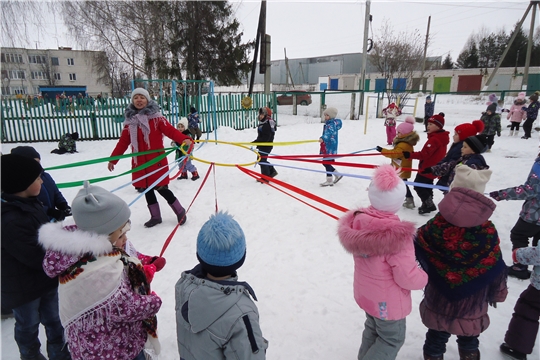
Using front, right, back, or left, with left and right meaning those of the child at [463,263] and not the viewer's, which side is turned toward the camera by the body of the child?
back

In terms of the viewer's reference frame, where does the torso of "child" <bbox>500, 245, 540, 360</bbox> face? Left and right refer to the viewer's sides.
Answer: facing to the left of the viewer

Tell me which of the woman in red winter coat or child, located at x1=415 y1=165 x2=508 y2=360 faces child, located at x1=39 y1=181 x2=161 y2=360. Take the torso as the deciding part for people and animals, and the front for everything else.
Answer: the woman in red winter coat

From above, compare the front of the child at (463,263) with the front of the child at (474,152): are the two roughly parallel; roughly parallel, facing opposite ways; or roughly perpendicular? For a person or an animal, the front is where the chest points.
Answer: roughly perpendicular

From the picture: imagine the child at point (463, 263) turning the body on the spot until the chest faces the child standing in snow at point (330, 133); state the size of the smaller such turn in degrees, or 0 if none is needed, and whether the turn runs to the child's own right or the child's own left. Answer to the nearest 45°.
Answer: approximately 45° to the child's own left

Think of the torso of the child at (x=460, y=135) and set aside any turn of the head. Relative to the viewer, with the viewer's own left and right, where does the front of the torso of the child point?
facing to the left of the viewer

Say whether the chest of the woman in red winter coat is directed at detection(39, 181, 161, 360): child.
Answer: yes

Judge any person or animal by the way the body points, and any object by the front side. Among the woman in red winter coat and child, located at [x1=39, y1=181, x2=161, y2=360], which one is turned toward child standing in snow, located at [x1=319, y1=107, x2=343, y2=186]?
the child

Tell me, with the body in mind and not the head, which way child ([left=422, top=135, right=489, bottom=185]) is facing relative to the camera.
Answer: to the viewer's left

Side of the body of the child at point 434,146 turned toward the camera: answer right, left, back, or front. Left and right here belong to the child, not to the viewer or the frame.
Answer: left

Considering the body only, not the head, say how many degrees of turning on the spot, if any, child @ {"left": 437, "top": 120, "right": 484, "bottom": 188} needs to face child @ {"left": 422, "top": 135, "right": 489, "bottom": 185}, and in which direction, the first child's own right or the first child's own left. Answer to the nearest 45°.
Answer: approximately 90° to the first child's own left
